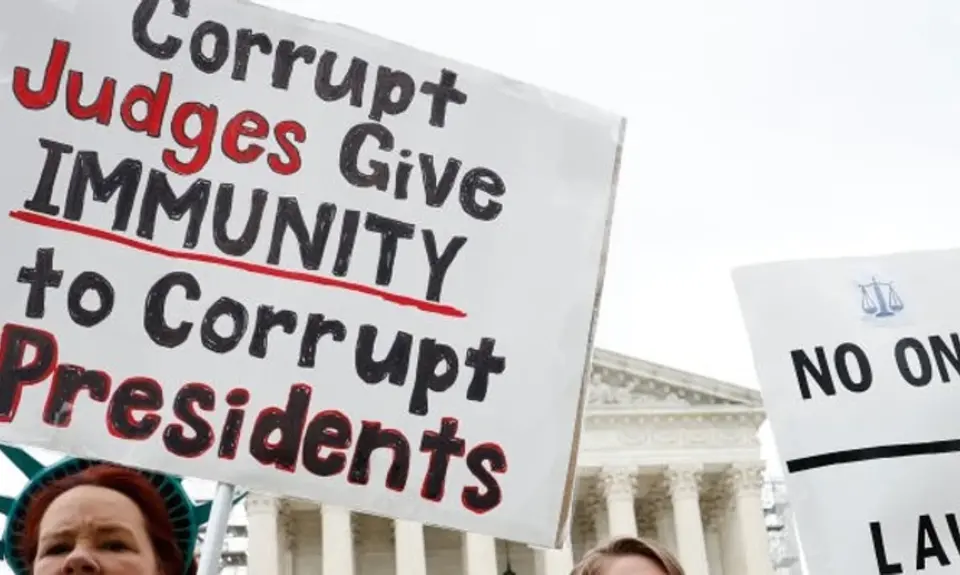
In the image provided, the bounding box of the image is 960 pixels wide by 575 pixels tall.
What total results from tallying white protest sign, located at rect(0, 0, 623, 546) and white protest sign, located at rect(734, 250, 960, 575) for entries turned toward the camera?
2

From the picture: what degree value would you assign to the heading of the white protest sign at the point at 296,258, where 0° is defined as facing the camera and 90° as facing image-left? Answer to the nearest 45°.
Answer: approximately 0°

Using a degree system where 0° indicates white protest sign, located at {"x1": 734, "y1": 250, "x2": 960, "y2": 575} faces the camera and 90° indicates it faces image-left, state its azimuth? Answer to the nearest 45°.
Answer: approximately 0°

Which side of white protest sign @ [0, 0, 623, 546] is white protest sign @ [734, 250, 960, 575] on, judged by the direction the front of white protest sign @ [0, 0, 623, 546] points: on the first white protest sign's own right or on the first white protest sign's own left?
on the first white protest sign's own left
